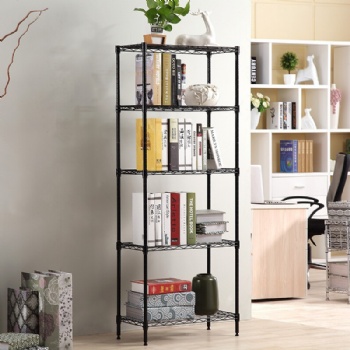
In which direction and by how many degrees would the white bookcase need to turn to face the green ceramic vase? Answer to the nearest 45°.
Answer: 0° — it already faces it

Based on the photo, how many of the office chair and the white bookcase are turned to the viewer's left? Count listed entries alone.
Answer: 1

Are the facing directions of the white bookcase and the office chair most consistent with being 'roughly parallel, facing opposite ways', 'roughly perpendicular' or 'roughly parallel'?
roughly perpendicular

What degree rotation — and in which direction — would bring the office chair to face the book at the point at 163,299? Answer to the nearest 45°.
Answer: approximately 45° to its left

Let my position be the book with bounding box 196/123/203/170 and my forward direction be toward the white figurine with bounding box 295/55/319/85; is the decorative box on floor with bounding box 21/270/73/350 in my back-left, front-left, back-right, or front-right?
back-left

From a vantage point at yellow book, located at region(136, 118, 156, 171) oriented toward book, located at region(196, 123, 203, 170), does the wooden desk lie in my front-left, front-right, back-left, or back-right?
front-left

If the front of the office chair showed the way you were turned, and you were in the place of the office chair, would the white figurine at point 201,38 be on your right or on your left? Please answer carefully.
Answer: on your left

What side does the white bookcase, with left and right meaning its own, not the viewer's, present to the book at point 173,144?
front

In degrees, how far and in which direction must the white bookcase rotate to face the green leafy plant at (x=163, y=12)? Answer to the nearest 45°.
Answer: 0° — it already faces it

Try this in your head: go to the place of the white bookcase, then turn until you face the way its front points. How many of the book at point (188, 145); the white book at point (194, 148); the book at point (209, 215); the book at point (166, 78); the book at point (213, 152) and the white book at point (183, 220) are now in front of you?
6

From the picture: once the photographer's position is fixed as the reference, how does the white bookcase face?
facing the viewer

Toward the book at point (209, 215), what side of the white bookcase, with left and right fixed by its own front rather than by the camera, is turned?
front

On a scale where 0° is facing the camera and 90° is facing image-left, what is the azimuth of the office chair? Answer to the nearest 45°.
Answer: approximately 90°

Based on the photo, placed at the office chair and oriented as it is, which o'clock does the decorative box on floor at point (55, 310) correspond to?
The decorative box on floor is roughly at 10 o'clock from the office chair.
